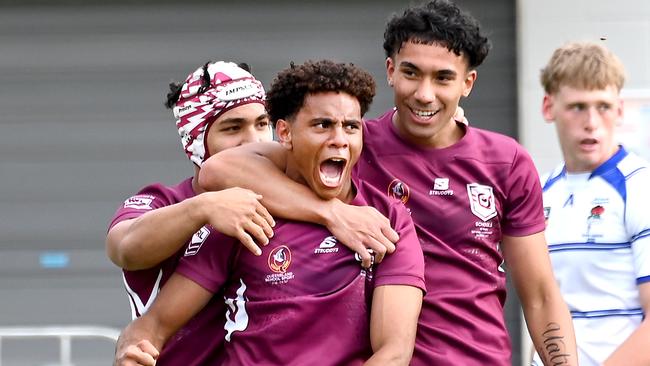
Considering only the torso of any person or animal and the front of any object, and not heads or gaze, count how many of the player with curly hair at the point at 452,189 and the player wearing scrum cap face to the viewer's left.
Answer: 0

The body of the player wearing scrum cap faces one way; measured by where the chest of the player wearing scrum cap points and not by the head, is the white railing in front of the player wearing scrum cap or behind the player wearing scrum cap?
behind

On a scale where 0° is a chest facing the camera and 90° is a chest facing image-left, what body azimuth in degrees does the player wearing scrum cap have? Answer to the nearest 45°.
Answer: approximately 315°

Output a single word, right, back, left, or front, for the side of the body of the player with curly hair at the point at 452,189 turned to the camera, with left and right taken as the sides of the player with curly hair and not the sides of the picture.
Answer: front

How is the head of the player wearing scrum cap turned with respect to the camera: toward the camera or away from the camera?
toward the camera

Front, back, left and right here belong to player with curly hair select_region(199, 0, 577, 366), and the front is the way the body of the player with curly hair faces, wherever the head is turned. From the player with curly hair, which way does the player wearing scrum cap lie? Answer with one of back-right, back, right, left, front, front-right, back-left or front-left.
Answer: right

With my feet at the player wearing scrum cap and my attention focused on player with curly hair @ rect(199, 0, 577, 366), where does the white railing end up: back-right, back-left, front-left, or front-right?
back-left

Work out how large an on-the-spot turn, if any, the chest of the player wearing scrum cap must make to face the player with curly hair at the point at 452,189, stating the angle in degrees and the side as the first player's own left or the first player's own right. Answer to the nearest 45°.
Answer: approximately 45° to the first player's own left

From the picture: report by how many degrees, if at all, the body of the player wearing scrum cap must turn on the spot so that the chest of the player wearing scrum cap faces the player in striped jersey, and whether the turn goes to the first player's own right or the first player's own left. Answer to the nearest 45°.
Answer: approximately 45° to the first player's own left

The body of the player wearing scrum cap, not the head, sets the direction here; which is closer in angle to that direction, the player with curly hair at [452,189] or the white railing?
the player with curly hair
